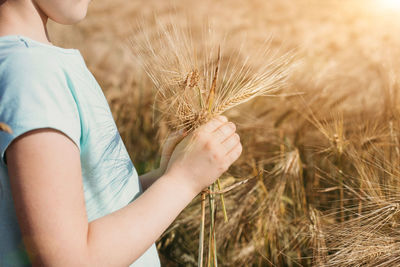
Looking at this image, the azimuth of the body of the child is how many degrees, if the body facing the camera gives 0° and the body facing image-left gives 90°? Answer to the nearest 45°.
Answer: approximately 270°

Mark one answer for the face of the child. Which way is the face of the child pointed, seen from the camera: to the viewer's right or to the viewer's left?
to the viewer's right
